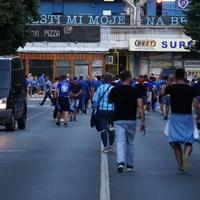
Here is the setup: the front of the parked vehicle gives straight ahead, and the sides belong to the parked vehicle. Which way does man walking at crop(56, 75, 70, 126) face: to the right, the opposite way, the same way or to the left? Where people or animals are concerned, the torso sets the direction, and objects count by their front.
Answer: the opposite way

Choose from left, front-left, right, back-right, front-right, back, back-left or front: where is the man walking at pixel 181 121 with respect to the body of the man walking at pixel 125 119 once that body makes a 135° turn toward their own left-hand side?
back-left

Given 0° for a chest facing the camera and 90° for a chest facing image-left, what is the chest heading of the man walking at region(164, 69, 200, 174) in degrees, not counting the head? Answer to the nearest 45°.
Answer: approximately 180°

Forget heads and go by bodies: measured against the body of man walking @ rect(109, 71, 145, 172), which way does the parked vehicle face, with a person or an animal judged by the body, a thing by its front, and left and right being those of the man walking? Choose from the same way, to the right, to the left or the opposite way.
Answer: the opposite way

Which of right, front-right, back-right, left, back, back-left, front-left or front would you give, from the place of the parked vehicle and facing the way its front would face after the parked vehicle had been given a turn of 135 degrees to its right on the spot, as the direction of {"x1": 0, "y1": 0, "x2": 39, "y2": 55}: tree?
front-right

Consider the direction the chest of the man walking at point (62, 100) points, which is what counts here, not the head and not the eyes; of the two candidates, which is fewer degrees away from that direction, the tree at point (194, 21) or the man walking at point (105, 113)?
the tree

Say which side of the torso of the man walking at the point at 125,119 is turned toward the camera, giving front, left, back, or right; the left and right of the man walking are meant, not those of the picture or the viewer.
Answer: back

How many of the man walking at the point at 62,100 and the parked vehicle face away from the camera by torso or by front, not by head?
1

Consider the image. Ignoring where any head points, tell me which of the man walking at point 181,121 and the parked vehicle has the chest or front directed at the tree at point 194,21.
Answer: the man walking

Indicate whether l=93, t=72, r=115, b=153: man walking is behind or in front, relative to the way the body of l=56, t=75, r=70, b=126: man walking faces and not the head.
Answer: behind

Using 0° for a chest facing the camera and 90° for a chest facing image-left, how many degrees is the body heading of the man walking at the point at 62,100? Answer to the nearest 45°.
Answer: approximately 180°

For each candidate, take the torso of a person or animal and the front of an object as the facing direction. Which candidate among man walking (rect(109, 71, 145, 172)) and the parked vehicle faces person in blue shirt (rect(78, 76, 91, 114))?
the man walking
